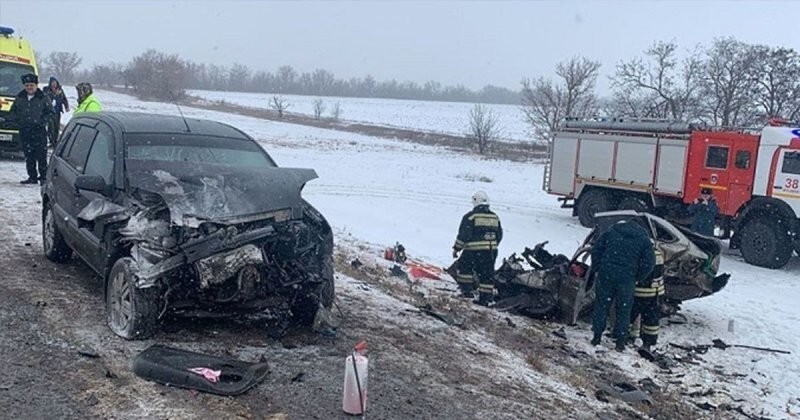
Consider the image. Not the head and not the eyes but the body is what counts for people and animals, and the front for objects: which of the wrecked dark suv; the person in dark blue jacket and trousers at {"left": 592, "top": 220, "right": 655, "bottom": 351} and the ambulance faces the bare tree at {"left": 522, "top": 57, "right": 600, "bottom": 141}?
the person in dark blue jacket and trousers

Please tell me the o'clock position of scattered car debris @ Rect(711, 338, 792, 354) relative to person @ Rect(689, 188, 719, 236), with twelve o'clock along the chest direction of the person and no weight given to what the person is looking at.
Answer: The scattered car debris is roughly at 12 o'clock from the person.

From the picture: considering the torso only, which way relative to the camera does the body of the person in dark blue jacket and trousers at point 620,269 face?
away from the camera

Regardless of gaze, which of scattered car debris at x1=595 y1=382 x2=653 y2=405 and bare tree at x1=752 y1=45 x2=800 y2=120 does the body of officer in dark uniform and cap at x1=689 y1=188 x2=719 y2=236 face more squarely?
the scattered car debris

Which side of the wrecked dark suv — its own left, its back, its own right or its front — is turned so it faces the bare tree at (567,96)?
left

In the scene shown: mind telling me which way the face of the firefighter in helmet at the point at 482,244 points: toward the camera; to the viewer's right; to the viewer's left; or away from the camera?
away from the camera

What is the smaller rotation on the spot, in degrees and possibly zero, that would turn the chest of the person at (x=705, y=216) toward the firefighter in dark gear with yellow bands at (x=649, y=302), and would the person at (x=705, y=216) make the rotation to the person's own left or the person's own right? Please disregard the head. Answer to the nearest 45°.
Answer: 0° — they already face them

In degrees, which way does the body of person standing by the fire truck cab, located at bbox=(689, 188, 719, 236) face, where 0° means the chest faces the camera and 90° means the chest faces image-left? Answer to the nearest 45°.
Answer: approximately 0°

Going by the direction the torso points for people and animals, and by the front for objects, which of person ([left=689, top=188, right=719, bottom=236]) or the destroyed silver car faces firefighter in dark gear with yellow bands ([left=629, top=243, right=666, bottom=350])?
person ([left=689, top=188, right=719, bottom=236])

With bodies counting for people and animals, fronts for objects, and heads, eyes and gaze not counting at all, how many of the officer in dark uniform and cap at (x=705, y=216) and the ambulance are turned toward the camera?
2

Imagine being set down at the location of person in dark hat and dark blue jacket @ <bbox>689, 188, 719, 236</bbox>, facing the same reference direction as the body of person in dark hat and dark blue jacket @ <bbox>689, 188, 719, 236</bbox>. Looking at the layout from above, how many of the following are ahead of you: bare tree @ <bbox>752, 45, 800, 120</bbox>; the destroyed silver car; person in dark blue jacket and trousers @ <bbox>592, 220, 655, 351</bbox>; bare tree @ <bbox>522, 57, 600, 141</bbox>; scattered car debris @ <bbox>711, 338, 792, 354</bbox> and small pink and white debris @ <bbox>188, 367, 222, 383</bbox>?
4

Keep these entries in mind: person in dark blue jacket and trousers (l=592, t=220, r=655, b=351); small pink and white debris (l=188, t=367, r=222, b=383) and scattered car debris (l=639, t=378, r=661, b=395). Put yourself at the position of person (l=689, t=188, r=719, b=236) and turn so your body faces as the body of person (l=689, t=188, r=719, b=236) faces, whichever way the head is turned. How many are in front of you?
3

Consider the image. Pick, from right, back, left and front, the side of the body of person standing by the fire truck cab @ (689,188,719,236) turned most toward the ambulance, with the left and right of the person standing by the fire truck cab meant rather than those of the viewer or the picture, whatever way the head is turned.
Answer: right

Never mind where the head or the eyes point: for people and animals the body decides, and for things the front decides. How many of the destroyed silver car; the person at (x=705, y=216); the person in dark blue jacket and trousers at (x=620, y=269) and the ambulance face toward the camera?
2

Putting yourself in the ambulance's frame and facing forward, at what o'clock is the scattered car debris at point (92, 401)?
The scattered car debris is roughly at 12 o'clock from the ambulance.

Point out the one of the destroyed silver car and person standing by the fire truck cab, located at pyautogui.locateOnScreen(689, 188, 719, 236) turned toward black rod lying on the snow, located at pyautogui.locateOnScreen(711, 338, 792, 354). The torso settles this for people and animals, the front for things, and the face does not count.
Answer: the person standing by the fire truck cab
